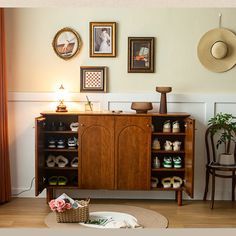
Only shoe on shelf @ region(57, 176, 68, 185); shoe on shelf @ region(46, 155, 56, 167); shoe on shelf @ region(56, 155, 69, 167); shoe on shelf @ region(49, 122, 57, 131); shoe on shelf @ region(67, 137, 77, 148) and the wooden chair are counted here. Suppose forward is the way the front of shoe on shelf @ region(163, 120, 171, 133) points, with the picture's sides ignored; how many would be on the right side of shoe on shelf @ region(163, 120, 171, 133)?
5

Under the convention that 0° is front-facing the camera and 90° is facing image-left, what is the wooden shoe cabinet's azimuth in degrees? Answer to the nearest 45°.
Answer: approximately 0°

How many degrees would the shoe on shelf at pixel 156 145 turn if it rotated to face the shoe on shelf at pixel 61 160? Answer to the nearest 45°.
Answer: approximately 90° to its right

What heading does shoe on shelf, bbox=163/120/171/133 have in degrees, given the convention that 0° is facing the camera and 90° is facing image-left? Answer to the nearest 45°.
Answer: approximately 0°

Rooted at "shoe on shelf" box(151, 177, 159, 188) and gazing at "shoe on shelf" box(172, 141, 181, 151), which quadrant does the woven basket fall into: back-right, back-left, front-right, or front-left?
back-right

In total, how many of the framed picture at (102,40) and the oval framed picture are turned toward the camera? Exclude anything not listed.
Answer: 2

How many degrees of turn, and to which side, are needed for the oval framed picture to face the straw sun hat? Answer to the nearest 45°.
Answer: approximately 90° to its left
